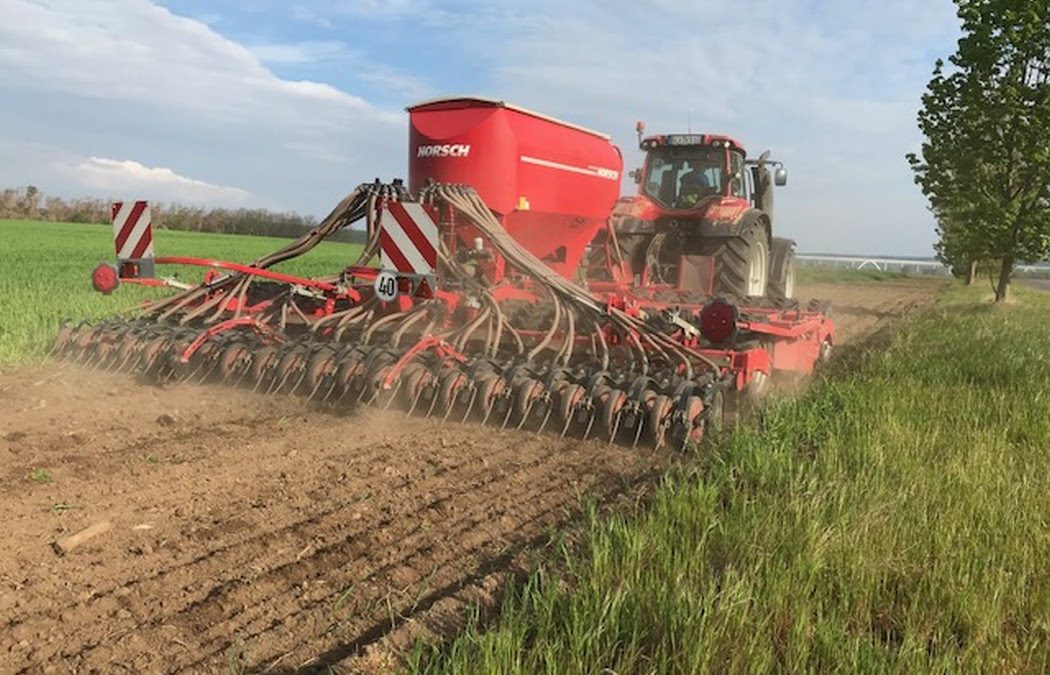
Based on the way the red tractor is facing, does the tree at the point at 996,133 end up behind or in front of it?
in front

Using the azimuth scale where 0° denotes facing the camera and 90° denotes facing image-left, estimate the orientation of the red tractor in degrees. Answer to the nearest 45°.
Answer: approximately 225°
